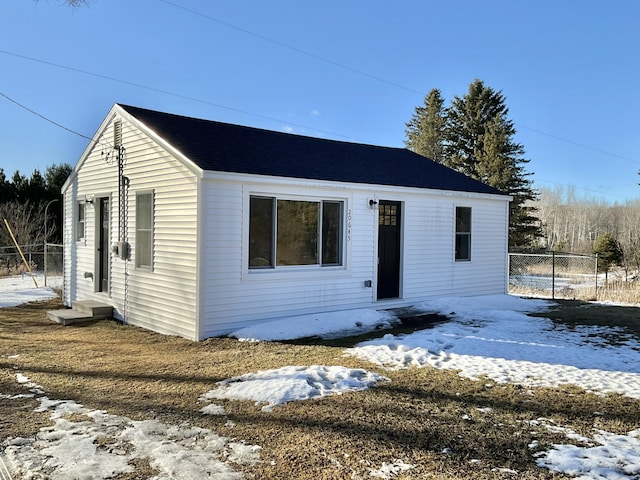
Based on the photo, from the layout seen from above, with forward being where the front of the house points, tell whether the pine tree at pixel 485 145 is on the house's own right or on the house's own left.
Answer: on the house's own left

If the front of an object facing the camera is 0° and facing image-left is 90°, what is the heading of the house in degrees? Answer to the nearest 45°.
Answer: approximately 315°

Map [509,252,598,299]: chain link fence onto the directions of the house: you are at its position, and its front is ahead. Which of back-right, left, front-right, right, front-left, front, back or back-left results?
left

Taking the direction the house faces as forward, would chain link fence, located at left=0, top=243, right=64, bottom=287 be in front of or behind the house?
behind

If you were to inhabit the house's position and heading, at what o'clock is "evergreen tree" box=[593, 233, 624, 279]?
The evergreen tree is roughly at 9 o'clock from the house.

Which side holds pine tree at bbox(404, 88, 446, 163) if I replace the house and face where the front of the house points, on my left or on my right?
on my left
